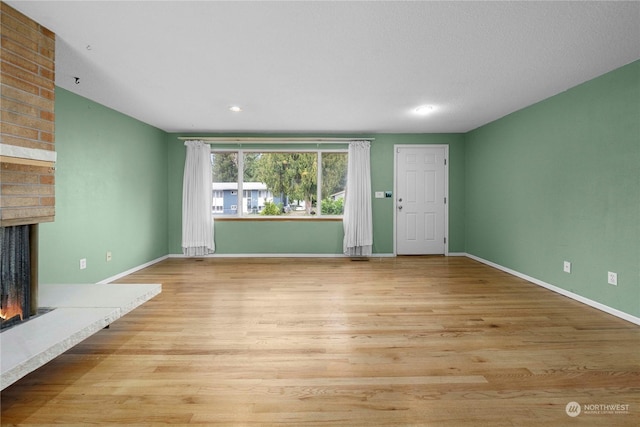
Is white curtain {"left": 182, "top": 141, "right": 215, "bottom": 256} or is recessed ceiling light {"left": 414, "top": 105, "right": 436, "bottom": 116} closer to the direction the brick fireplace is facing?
the recessed ceiling light

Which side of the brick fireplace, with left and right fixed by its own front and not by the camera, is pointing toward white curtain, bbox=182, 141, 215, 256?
left

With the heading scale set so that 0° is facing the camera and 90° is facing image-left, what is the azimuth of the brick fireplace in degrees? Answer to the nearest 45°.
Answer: approximately 315°

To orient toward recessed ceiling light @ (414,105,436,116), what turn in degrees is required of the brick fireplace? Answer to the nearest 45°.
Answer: approximately 45° to its left

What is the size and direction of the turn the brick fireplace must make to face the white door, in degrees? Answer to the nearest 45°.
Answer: approximately 45° to its left

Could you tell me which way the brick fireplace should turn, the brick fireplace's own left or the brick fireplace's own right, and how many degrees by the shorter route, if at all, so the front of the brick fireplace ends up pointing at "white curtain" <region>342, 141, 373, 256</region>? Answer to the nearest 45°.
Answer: approximately 45° to the brick fireplace's own left
